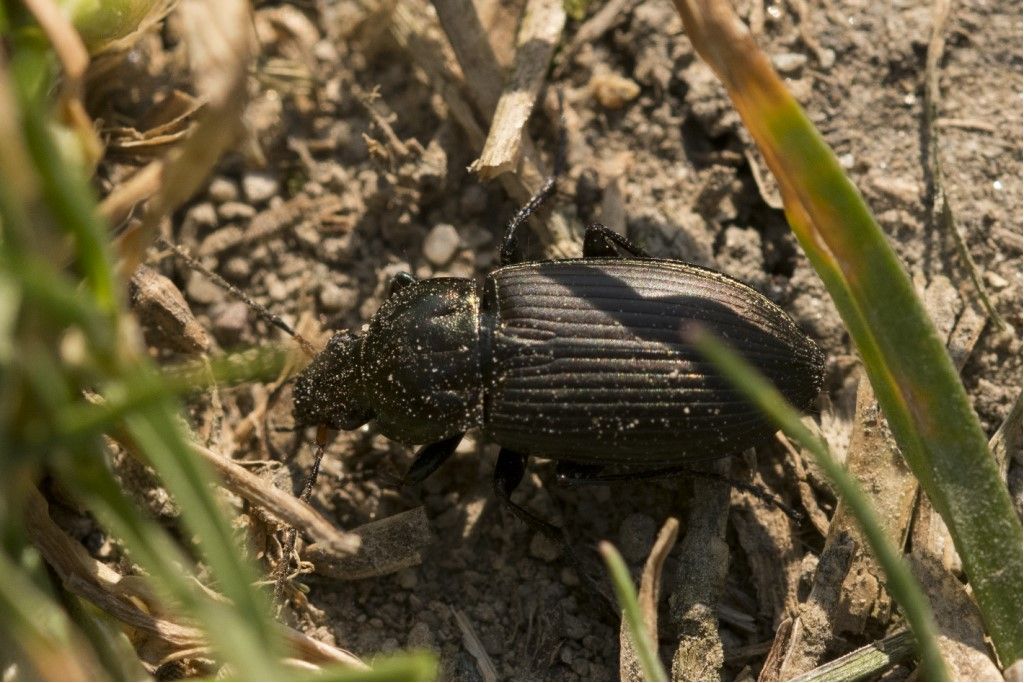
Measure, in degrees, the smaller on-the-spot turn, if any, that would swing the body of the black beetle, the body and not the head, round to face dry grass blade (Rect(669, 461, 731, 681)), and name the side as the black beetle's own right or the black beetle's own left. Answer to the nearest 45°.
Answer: approximately 180°

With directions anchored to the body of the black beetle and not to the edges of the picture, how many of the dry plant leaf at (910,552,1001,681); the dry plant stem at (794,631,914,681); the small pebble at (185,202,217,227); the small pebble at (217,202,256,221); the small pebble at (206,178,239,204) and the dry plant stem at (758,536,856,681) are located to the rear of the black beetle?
3

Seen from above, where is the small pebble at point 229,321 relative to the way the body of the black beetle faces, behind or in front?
in front

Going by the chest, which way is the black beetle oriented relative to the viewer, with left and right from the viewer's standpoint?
facing to the left of the viewer

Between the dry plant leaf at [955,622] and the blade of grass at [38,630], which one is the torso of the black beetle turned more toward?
the blade of grass

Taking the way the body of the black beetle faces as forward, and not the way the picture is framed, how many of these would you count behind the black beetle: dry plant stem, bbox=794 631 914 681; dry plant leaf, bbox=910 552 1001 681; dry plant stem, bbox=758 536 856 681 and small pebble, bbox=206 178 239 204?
3

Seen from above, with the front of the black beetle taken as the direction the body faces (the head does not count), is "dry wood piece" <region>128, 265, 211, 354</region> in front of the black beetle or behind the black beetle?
in front

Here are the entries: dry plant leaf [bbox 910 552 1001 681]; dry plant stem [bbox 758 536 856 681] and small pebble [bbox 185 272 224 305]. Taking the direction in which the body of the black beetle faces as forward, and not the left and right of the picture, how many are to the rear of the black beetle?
2

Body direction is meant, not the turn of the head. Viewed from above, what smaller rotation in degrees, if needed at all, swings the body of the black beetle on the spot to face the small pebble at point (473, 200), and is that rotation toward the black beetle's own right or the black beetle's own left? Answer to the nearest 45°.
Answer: approximately 45° to the black beetle's own right

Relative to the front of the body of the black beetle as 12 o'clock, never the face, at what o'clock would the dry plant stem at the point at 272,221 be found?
The dry plant stem is roughly at 1 o'clock from the black beetle.

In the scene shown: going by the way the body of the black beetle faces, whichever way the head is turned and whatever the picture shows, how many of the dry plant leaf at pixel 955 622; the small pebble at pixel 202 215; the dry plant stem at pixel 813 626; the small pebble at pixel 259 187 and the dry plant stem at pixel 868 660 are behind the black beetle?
3

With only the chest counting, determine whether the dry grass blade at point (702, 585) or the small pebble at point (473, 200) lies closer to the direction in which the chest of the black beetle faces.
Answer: the small pebble

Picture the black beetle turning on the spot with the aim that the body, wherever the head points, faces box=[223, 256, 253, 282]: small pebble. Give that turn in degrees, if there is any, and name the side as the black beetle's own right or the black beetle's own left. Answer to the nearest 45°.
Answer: approximately 45° to the black beetle's own right
